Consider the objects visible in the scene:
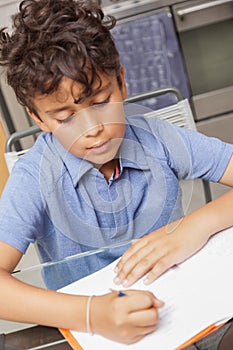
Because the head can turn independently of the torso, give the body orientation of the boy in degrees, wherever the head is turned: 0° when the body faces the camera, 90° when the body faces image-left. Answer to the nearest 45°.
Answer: approximately 0°
